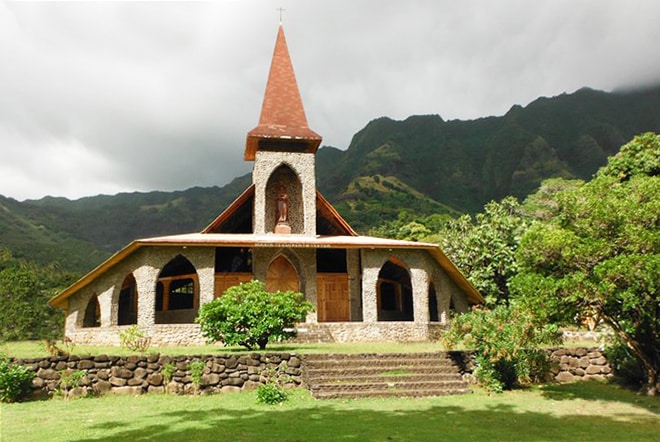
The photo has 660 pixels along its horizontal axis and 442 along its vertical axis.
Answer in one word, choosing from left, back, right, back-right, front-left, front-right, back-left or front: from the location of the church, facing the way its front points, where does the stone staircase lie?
front

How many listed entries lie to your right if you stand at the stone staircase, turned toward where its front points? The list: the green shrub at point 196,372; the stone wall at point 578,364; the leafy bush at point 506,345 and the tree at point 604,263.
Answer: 1

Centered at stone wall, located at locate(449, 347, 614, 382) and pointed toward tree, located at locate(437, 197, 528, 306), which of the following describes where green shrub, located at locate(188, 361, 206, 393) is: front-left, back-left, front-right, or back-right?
back-left

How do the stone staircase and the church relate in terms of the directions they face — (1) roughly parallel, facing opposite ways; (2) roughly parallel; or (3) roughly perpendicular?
roughly parallel

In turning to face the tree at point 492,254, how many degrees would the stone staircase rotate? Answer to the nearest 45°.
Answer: approximately 135° to its left

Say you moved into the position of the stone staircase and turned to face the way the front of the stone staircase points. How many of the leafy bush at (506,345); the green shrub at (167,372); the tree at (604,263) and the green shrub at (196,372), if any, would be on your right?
2

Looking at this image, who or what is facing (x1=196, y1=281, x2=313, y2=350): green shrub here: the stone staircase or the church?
the church

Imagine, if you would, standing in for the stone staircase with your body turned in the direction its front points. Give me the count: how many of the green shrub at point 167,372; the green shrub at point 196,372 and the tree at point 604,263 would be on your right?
2

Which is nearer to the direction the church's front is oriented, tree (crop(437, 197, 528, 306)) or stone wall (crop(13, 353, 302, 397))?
the stone wall

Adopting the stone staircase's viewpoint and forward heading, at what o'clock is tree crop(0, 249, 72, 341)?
The tree is roughly at 4 o'clock from the stone staircase.

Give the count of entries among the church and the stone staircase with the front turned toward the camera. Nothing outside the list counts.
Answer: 2

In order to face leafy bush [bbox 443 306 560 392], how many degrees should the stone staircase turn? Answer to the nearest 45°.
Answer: approximately 90° to its left

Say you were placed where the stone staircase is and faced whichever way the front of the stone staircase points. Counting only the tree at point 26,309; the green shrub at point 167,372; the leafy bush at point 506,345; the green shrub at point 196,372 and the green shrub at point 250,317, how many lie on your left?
1

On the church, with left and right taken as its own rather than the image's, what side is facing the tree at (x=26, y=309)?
right

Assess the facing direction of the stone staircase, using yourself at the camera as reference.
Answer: facing the viewer
